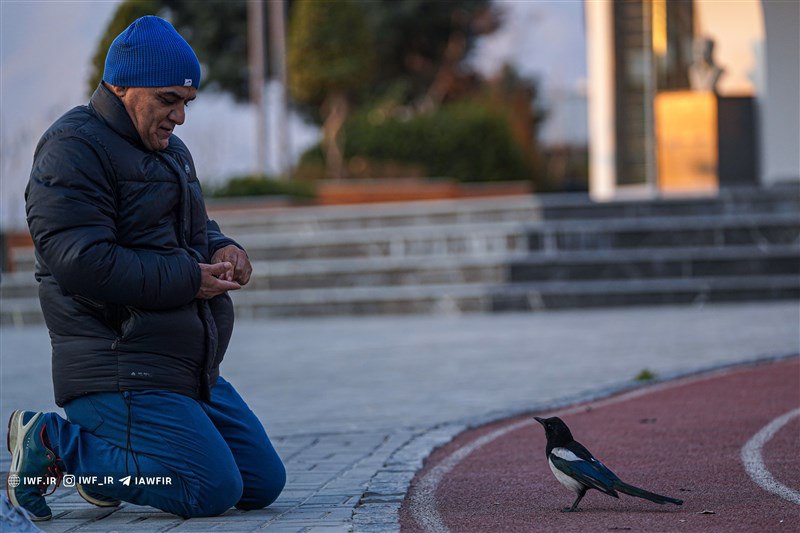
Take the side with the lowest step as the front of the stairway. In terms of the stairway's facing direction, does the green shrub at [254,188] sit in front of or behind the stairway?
behind

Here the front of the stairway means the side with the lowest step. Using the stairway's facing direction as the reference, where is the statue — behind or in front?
behind

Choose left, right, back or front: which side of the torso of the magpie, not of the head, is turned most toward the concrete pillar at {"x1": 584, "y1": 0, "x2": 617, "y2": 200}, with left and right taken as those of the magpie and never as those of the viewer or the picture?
right

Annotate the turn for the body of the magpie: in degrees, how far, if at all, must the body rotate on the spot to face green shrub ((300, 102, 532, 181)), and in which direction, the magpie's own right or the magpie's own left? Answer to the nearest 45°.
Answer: approximately 90° to the magpie's own right

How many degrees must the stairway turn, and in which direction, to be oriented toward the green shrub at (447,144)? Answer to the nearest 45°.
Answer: approximately 180°

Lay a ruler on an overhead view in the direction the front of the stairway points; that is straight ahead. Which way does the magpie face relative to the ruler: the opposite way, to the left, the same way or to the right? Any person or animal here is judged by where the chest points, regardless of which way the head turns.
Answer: to the right

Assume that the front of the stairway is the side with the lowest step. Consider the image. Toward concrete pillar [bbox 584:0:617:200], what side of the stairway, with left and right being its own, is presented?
back

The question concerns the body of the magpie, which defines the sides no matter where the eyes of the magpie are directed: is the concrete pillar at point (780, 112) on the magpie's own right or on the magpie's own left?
on the magpie's own right

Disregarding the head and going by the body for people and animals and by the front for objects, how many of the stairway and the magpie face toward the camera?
1

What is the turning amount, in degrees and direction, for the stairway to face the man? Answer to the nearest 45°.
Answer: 0° — it already faces them

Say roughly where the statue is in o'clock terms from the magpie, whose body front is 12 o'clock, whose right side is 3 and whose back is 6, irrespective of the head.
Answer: The statue is roughly at 3 o'clock from the magpie.

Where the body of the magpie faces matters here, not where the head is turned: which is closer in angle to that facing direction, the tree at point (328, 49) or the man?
the man

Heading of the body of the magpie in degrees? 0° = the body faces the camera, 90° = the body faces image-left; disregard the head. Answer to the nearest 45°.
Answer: approximately 90°
